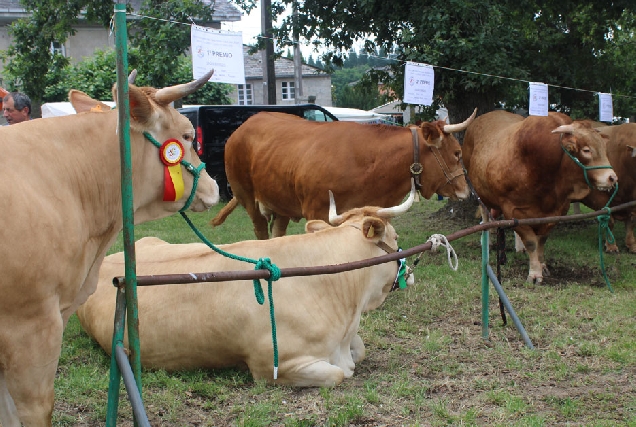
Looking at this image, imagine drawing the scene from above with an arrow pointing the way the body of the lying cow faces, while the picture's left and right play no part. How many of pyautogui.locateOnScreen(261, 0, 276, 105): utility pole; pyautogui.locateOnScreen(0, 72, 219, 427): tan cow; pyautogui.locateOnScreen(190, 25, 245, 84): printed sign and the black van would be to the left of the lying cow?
3

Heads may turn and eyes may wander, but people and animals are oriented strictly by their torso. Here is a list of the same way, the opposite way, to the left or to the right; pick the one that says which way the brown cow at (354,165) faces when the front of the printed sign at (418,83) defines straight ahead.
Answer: to the left

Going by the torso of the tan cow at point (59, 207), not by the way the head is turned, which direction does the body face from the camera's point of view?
to the viewer's right

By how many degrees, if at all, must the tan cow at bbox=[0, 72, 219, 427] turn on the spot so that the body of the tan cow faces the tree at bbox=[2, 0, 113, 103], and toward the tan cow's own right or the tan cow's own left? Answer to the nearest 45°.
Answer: approximately 90° to the tan cow's own left

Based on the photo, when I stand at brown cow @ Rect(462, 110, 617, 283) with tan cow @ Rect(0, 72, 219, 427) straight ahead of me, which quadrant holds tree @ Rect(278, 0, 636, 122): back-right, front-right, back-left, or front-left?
back-right

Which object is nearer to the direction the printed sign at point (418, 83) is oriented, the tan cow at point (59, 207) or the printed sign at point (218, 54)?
the tan cow

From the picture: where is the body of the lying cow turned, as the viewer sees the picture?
to the viewer's right

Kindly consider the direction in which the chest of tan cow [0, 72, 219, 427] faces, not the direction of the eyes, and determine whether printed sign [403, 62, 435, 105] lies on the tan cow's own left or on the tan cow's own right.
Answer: on the tan cow's own left

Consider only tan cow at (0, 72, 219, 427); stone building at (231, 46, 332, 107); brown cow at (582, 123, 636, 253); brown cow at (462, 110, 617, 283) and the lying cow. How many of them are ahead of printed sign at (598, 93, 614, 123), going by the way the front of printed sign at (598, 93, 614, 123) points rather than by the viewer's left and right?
4

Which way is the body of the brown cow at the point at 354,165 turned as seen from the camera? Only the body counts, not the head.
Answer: to the viewer's right
